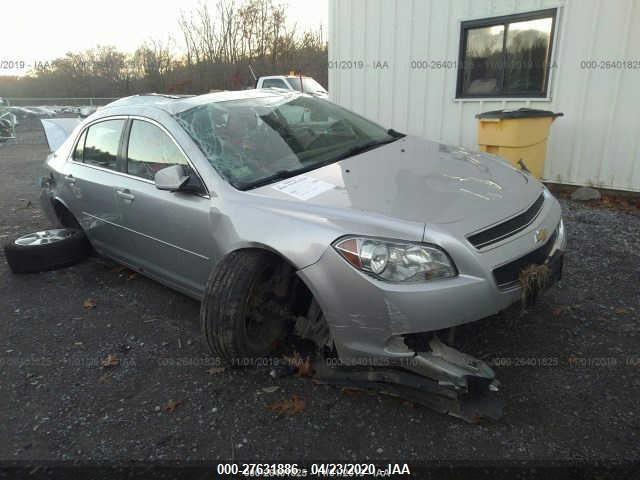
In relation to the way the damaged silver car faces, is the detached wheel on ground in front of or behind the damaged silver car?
behind

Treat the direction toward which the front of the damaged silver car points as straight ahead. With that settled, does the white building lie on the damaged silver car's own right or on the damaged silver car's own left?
on the damaged silver car's own left

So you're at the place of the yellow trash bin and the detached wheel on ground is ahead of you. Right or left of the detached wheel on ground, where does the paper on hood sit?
left

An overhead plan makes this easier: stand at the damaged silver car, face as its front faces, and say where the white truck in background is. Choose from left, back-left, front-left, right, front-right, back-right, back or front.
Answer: back-left

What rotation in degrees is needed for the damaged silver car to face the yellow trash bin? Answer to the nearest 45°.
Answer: approximately 90° to its left
